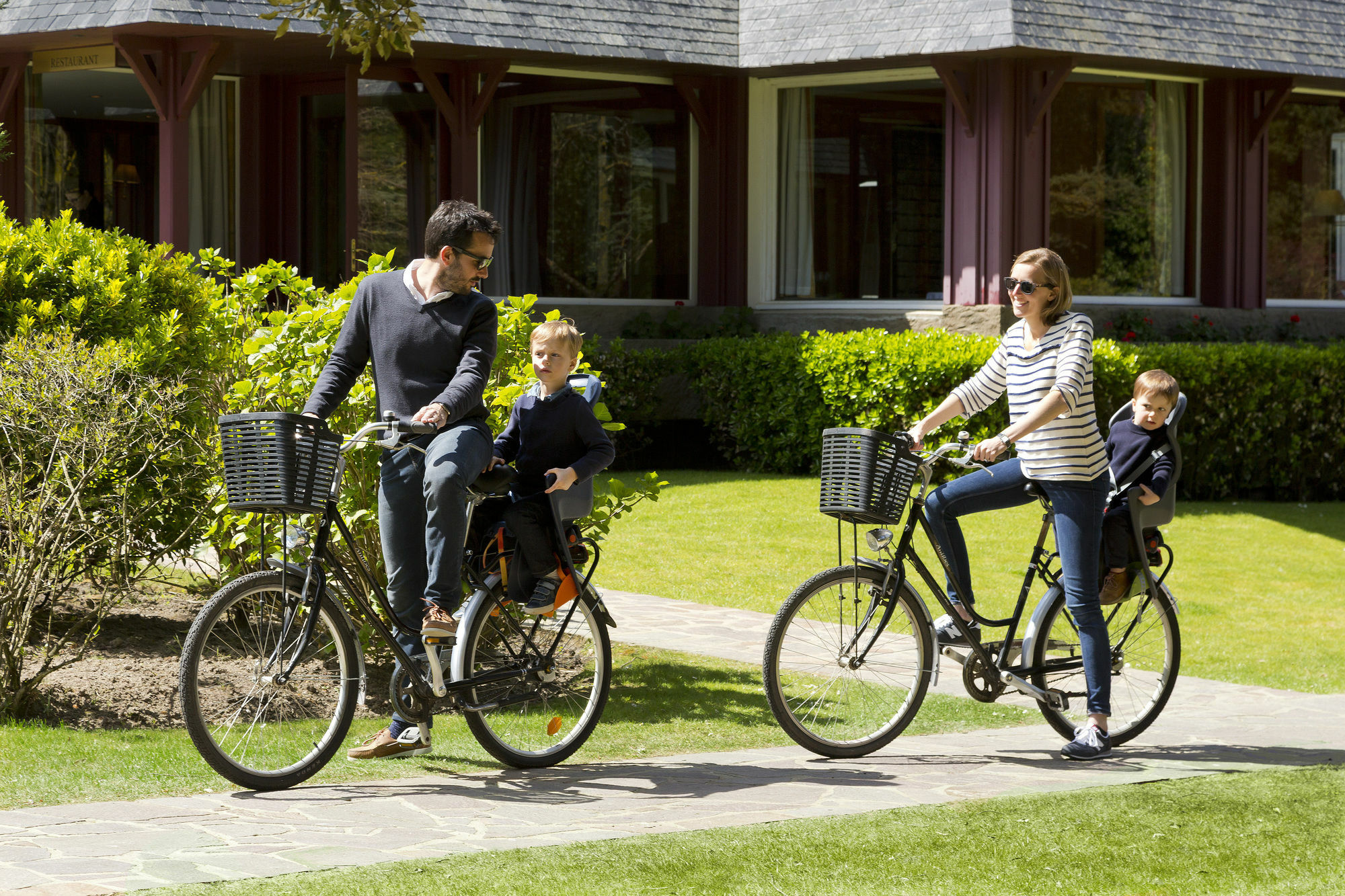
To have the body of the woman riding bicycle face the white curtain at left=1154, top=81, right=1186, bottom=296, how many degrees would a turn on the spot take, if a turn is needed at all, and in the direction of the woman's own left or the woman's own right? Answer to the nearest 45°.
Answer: approximately 135° to the woman's own right

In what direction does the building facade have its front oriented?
toward the camera

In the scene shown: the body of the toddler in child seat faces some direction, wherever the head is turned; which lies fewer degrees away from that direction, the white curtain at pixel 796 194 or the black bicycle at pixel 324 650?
the black bicycle

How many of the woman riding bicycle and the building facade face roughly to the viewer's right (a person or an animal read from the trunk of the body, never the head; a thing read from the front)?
0

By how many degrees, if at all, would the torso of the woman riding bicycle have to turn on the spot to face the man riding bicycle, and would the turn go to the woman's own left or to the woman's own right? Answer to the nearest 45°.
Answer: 0° — they already face them

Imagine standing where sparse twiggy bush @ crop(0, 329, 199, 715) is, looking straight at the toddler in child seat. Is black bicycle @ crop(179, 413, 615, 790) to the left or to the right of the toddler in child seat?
right

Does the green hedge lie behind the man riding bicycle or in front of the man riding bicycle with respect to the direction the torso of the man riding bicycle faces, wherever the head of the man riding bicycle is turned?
behind

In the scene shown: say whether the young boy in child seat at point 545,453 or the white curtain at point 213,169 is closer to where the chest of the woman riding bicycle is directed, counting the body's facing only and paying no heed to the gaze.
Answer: the young boy in child seat

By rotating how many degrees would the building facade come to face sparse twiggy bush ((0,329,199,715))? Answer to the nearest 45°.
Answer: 0° — it already faces it

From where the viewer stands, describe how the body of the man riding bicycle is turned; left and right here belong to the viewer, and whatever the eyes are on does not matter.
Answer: facing the viewer and to the left of the viewer

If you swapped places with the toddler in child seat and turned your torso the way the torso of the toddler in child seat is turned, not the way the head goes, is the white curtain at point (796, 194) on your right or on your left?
on your right

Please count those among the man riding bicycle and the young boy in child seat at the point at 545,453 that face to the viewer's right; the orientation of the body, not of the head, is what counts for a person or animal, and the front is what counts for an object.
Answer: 0

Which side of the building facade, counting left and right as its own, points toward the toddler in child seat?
front

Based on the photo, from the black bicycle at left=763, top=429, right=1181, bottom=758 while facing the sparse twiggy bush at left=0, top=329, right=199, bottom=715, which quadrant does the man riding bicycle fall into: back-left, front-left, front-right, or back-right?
front-left

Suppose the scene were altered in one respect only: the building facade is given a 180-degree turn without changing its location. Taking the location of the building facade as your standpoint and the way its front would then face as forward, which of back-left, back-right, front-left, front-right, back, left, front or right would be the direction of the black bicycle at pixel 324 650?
back
